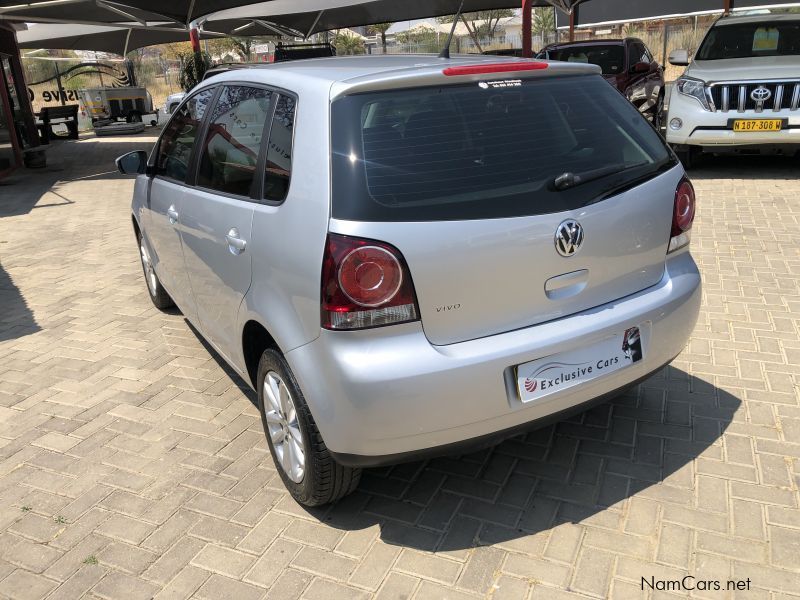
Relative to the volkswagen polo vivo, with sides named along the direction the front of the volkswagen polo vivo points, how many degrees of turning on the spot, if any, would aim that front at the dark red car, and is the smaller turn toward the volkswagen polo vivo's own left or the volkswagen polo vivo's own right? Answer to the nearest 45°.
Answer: approximately 45° to the volkswagen polo vivo's own right

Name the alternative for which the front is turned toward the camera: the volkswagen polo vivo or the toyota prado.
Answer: the toyota prado

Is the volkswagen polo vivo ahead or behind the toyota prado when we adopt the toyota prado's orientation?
ahead

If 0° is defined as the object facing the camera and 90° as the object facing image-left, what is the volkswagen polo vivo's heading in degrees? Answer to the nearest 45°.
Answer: approximately 135°

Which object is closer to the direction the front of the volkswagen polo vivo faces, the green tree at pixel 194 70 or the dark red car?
the green tree

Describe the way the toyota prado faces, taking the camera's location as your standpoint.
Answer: facing the viewer

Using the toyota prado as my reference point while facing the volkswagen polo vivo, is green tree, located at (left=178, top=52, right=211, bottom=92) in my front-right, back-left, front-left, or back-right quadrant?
back-right

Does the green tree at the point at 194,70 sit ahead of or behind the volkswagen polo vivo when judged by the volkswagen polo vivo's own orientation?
ahead

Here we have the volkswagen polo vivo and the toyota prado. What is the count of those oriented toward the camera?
1

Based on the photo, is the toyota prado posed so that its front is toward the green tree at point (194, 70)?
no

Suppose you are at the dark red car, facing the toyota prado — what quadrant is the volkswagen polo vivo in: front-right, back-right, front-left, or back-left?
front-right

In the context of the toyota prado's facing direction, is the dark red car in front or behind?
behind

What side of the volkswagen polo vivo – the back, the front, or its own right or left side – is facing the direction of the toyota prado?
right

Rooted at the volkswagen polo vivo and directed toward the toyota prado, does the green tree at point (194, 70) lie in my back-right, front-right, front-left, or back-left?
front-left
